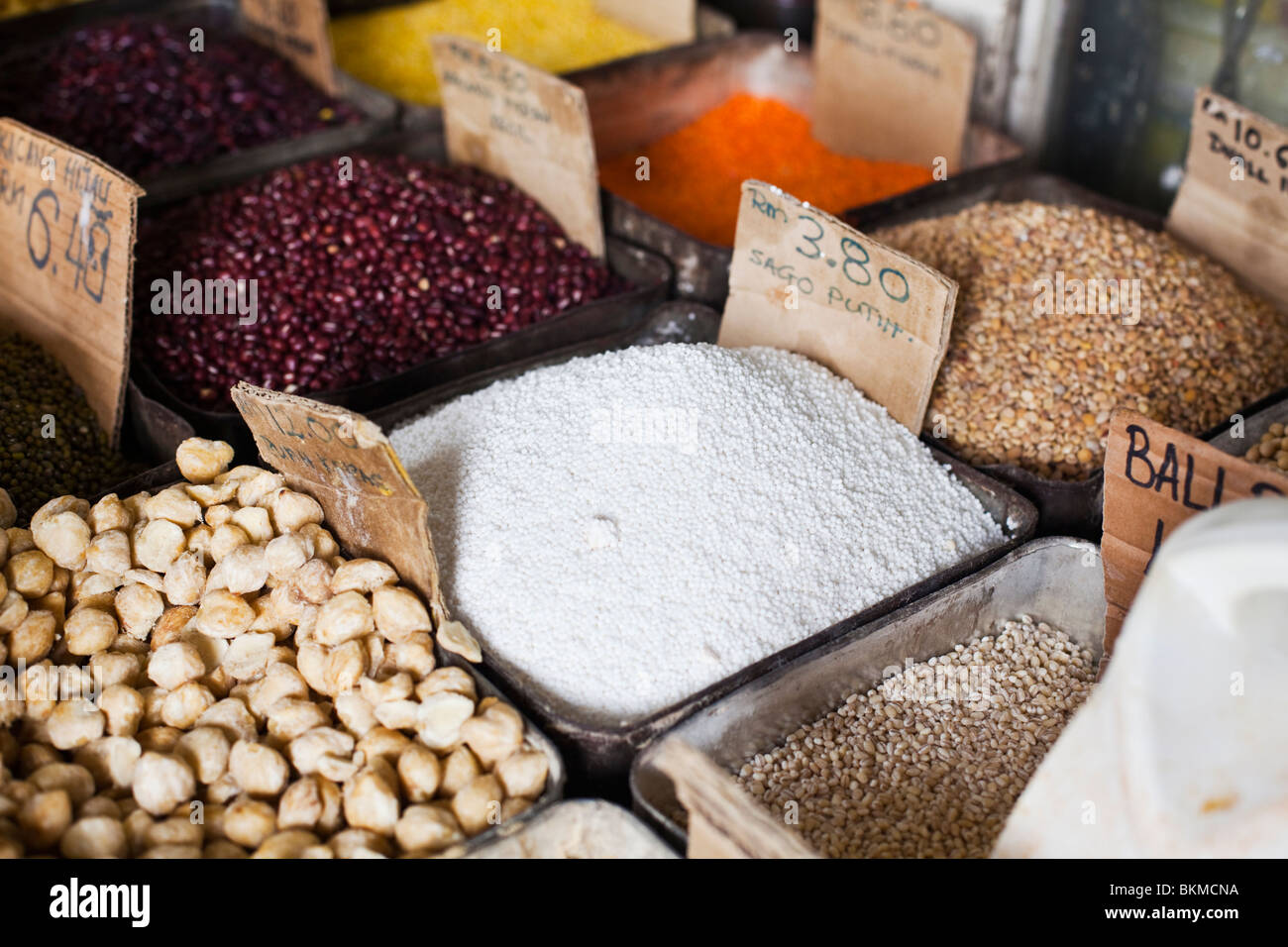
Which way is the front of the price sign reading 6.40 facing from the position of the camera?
facing the viewer and to the left of the viewer

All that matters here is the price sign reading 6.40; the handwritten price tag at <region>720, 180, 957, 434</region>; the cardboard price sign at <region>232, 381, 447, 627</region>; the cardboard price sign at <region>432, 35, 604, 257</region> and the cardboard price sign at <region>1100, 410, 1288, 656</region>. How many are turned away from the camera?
0

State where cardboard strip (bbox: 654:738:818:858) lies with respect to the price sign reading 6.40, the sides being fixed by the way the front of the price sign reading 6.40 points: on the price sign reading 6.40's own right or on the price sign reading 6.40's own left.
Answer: on the price sign reading 6.40's own left

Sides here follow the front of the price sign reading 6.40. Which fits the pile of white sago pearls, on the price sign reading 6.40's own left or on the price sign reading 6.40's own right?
on the price sign reading 6.40's own left

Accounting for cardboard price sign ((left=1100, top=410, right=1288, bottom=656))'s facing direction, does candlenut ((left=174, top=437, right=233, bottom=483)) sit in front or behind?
in front

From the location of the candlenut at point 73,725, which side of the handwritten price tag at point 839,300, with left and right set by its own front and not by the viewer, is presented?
front

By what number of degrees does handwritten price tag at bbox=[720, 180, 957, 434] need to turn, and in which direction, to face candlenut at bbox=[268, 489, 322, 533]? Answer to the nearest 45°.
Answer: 0° — it already faces it

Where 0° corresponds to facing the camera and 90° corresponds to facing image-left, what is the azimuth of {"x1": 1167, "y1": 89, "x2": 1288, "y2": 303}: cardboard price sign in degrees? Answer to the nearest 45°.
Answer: approximately 45°

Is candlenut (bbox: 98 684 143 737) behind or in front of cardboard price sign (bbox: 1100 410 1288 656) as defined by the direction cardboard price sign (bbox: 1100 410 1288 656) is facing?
in front

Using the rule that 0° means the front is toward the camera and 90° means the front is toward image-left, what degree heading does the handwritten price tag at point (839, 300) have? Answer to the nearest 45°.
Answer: approximately 45°

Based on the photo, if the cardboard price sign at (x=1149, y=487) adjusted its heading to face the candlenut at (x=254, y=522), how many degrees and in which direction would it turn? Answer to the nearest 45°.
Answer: approximately 45° to its right

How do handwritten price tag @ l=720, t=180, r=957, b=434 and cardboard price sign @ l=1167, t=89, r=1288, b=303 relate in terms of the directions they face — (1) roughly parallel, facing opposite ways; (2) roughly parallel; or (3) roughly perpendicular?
roughly parallel

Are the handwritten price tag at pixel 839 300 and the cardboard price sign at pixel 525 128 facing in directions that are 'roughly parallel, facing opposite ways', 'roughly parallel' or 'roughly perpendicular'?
roughly parallel

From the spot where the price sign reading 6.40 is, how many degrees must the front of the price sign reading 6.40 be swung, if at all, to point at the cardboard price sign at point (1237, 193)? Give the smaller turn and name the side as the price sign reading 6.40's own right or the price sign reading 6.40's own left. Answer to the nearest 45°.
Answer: approximately 135° to the price sign reading 6.40's own left
